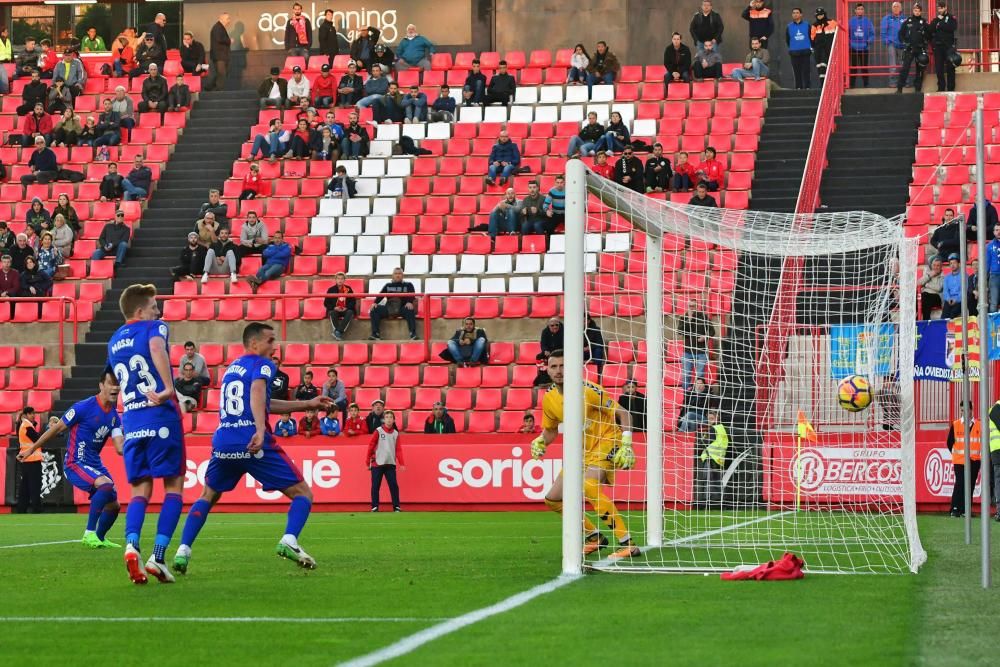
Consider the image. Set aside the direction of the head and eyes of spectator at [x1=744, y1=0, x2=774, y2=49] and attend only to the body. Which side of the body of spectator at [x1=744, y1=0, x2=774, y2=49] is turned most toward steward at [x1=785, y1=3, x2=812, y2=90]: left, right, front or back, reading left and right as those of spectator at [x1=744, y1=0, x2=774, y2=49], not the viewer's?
left

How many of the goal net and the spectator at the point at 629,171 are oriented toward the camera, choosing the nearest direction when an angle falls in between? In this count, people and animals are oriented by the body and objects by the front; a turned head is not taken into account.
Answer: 1

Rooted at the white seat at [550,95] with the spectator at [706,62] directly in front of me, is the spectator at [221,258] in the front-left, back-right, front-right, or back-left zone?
back-right

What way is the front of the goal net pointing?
to the viewer's left

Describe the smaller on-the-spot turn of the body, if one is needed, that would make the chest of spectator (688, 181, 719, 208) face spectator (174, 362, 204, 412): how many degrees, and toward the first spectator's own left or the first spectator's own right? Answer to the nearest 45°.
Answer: approximately 90° to the first spectator's own right

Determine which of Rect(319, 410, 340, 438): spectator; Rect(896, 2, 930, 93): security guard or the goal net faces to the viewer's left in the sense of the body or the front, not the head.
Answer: the goal net

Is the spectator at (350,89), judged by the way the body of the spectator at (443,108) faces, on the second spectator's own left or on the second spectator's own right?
on the second spectator's own right
